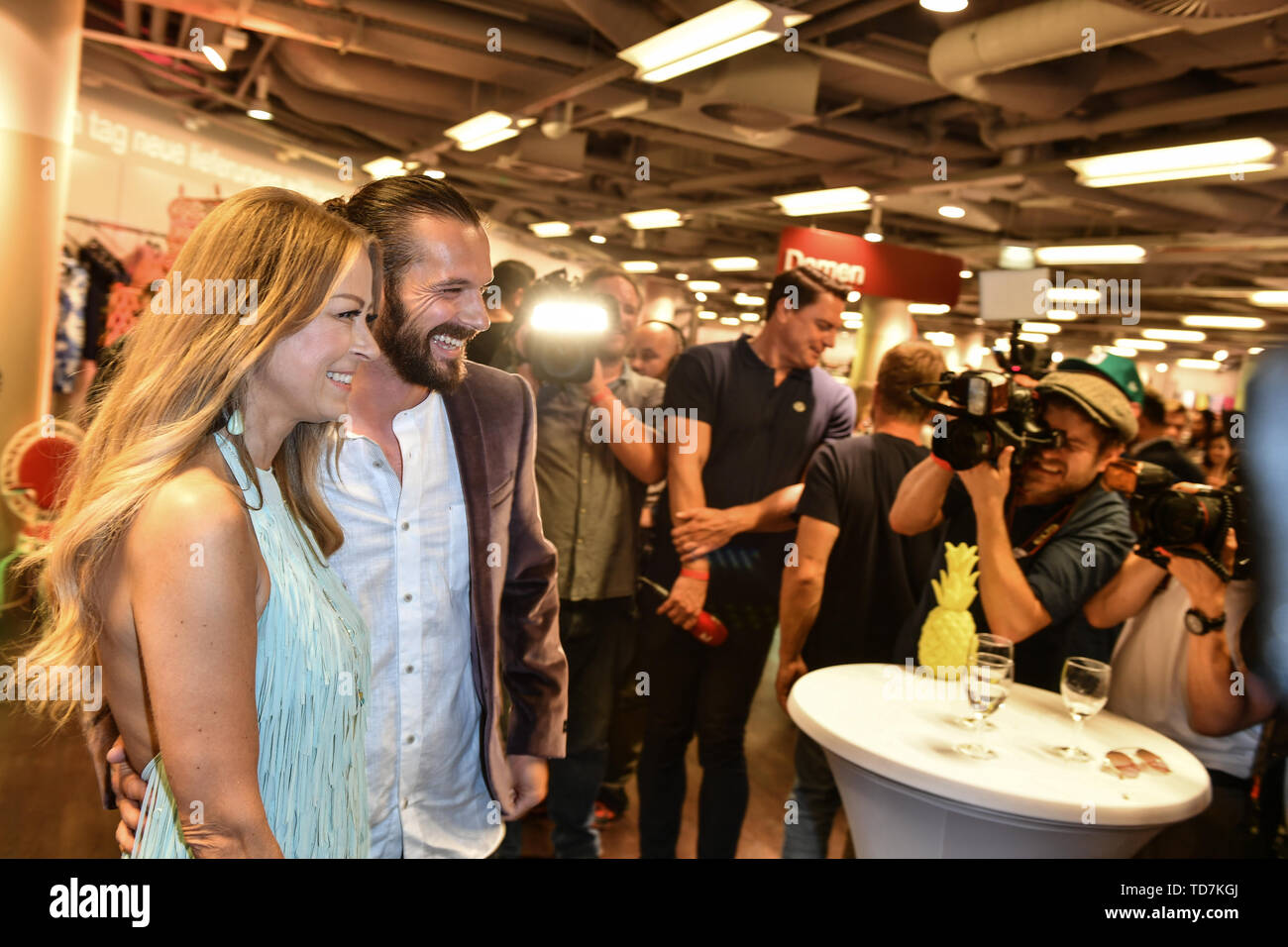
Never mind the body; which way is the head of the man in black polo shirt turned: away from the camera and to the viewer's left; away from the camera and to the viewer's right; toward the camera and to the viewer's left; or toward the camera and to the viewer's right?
toward the camera and to the viewer's right

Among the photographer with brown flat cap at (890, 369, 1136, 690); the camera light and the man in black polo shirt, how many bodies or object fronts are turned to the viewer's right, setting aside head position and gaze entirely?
0

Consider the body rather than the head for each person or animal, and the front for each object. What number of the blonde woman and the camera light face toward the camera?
1

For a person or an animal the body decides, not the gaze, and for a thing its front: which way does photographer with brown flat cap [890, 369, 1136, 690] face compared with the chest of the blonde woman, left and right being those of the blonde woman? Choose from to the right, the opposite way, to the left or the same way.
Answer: the opposite way

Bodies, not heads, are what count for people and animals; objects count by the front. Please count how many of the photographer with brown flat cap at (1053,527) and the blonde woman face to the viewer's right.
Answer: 1

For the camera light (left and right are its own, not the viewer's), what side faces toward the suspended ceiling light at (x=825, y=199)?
back

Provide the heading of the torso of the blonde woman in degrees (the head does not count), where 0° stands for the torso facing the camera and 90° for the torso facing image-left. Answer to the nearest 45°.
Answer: approximately 270°

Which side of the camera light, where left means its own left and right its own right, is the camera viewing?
front

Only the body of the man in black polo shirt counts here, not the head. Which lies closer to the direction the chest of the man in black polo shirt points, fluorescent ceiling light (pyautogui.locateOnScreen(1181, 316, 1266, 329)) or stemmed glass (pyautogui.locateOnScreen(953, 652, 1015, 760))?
the stemmed glass

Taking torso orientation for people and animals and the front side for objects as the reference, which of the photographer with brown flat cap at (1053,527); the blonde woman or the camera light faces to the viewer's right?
the blonde woman

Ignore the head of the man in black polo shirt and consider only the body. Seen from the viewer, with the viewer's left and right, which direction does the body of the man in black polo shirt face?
facing the viewer

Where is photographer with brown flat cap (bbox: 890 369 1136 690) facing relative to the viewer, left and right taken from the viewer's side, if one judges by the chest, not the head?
facing the viewer and to the left of the viewer

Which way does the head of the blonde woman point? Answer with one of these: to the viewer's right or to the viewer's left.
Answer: to the viewer's right
